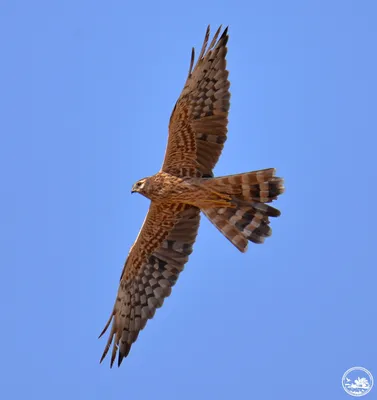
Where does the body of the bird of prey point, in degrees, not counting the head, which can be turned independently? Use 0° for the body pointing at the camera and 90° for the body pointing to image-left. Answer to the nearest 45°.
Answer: approximately 90°
